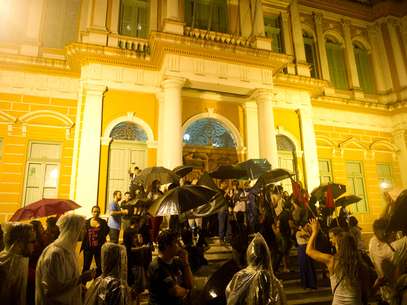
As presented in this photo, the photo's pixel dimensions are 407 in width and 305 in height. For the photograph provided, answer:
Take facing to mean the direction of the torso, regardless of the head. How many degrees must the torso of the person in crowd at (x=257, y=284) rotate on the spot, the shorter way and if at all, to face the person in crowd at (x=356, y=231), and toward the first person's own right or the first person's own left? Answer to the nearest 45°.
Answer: approximately 45° to the first person's own right

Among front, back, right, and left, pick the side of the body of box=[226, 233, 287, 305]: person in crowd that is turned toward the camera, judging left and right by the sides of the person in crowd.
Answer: back

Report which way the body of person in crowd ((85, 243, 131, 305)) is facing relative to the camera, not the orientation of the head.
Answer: away from the camera

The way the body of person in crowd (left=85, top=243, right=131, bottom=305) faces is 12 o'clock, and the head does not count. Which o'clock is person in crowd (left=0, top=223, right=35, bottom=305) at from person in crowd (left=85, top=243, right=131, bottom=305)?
person in crowd (left=0, top=223, right=35, bottom=305) is roughly at 10 o'clock from person in crowd (left=85, top=243, right=131, bottom=305).

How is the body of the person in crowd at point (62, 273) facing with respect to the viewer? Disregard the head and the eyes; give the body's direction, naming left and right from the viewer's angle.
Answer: facing away from the viewer and to the right of the viewer

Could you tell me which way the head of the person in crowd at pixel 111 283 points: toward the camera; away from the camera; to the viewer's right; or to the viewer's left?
away from the camera

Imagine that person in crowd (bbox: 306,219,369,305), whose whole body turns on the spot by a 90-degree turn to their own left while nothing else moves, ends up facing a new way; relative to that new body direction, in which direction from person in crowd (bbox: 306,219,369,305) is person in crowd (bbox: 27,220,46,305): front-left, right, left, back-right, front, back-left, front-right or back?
front-right

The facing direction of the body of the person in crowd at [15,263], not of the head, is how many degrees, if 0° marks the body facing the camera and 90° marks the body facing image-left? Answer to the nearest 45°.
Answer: approximately 225°

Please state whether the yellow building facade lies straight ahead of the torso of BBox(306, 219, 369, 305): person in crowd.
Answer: yes

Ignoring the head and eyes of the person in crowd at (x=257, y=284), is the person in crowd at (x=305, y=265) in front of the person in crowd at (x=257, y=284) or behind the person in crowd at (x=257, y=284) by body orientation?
in front

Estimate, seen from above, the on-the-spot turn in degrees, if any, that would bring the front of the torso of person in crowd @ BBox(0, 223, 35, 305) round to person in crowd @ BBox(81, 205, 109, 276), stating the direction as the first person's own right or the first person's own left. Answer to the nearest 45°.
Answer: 0° — they already face them
